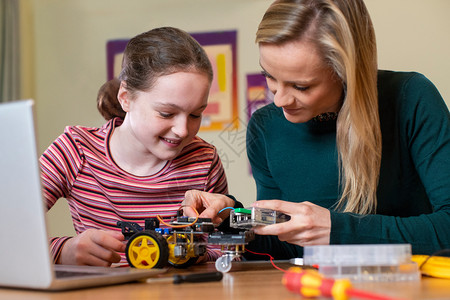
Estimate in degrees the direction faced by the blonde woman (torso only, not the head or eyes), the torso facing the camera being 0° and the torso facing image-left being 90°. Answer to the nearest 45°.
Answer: approximately 45°

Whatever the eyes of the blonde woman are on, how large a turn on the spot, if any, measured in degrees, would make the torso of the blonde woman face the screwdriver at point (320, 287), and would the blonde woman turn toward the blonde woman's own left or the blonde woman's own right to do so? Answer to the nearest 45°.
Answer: approximately 45° to the blonde woman's own left

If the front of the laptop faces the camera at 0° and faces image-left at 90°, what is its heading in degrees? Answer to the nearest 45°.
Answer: approximately 225°

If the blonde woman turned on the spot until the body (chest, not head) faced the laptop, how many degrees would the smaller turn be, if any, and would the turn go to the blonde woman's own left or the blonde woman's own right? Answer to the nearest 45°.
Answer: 0° — they already face it
